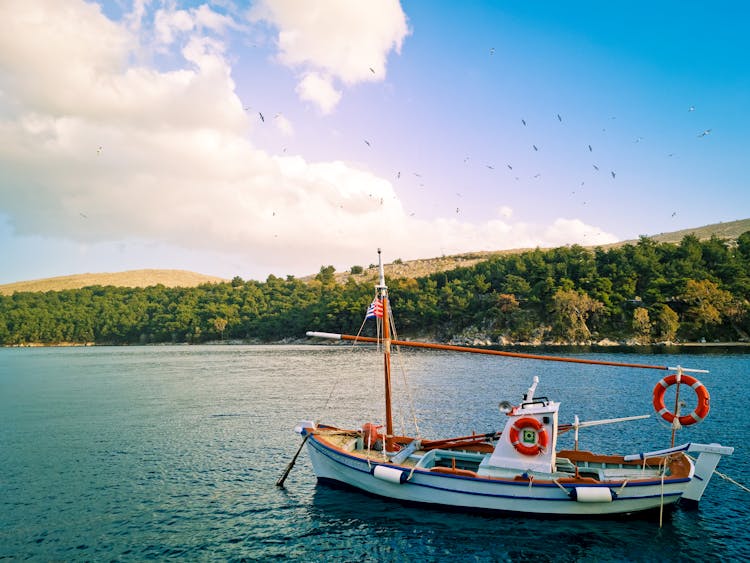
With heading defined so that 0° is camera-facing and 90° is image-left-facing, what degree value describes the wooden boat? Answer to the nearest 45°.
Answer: approximately 90°
